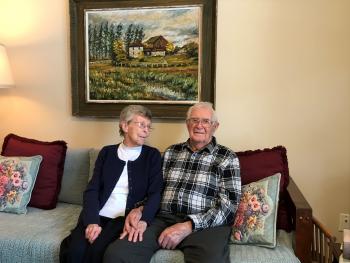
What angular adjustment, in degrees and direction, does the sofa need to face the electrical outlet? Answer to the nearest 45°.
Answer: approximately 90° to its left

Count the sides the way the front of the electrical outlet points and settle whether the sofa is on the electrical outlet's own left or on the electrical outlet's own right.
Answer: on the electrical outlet's own right

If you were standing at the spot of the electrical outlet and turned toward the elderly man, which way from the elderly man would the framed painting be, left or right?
right

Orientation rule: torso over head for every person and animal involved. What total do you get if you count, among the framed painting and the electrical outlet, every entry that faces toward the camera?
2

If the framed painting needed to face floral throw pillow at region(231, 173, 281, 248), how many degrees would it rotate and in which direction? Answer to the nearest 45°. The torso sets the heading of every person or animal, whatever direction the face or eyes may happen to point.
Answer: approximately 45° to its left

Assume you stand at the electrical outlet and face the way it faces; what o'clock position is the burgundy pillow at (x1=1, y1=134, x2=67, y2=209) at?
The burgundy pillow is roughly at 2 o'clock from the electrical outlet.

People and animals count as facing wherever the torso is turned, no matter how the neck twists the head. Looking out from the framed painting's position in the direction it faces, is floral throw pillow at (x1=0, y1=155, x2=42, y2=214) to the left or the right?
on its right

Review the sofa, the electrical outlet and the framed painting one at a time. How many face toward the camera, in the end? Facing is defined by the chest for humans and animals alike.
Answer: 3

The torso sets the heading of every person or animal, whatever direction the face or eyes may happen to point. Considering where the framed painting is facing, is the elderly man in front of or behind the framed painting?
in front

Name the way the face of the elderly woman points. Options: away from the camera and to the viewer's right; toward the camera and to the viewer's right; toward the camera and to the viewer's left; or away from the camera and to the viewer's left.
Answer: toward the camera and to the viewer's right

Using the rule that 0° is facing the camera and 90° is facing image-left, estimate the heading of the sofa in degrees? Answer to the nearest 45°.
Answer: approximately 0°

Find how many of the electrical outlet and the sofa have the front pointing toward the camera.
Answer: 2
